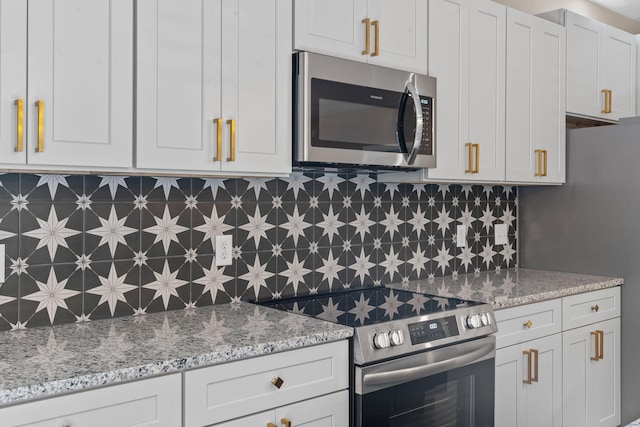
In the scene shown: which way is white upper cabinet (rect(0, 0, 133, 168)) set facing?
toward the camera

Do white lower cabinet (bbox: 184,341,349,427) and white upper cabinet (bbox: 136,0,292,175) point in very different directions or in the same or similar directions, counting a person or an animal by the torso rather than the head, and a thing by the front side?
same or similar directions

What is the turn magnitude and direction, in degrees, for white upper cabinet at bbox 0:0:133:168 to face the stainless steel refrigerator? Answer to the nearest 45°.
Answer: approximately 90° to its left

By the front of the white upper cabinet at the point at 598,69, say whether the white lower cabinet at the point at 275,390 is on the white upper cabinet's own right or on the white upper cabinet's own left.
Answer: on the white upper cabinet's own right

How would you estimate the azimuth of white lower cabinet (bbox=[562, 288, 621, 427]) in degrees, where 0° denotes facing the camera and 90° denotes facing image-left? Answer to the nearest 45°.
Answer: approximately 315°

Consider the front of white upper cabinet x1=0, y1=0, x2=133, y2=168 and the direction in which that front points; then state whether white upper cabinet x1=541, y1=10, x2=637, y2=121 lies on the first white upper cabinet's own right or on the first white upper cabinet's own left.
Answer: on the first white upper cabinet's own left

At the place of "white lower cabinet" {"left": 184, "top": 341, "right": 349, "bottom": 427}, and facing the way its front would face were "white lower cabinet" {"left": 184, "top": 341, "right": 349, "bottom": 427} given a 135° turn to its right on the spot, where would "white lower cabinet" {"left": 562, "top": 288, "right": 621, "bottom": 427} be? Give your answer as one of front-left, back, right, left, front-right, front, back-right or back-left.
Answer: back-right

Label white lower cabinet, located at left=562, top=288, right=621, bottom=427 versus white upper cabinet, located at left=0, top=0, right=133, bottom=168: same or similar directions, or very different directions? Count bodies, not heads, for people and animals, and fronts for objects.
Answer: same or similar directions

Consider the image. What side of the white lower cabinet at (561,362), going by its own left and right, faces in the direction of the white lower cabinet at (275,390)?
right

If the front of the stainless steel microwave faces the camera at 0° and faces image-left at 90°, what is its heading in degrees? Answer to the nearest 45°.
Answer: approximately 315°

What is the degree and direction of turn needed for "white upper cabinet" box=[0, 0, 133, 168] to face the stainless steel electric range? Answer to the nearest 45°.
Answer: approximately 90° to its left

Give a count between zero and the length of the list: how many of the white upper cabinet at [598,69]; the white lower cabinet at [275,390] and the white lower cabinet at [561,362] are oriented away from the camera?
0

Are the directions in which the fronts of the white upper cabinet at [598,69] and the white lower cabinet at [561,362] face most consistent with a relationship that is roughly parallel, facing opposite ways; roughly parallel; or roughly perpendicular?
roughly parallel

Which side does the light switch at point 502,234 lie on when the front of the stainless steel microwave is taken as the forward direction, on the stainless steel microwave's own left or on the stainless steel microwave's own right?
on the stainless steel microwave's own left
